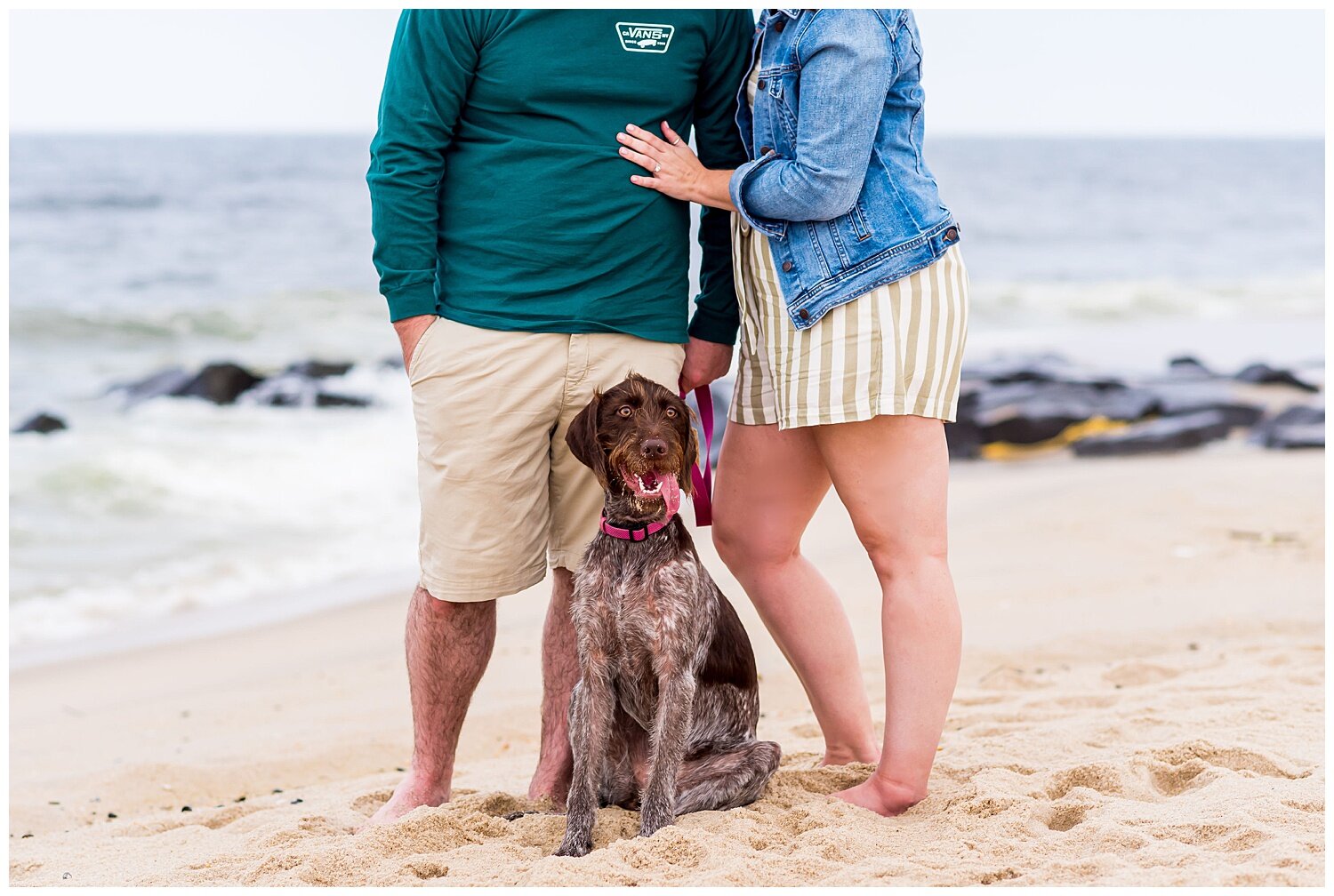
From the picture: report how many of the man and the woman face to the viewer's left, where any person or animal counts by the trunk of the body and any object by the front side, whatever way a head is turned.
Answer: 1

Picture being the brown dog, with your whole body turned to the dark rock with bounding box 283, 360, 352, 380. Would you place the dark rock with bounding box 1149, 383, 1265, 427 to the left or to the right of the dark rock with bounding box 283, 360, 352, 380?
right

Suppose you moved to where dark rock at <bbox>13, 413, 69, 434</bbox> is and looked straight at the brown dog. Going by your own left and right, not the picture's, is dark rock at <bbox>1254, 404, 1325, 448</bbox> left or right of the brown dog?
left

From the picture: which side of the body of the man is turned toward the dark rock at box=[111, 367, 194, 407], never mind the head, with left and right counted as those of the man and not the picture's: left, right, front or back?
back

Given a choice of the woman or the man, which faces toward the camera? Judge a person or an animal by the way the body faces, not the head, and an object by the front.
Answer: the man

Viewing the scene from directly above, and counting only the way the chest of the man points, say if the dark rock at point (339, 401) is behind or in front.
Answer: behind

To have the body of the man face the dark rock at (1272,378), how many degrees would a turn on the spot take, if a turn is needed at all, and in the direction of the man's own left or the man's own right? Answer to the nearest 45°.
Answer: approximately 135° to the man's own left

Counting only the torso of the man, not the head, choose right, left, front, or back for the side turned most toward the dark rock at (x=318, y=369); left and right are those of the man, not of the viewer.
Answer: back

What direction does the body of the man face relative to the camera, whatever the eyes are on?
toward the camera

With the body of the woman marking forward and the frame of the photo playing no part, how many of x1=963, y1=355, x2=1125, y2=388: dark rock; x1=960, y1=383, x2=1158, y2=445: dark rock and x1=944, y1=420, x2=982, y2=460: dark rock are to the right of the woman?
3

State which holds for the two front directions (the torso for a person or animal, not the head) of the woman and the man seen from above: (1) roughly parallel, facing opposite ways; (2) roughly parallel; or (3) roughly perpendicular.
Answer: roughly perpendicular

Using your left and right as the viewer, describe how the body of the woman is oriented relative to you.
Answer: facing to the left of the viewer

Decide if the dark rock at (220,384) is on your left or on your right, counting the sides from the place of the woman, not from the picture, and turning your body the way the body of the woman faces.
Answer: on your right

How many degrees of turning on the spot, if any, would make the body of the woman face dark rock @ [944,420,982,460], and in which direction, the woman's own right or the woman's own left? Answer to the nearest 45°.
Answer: approximately 90° to the woman's own right

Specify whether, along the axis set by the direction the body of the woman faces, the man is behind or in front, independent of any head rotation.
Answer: in front
